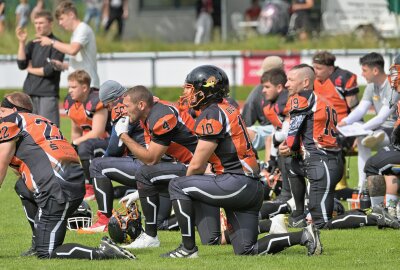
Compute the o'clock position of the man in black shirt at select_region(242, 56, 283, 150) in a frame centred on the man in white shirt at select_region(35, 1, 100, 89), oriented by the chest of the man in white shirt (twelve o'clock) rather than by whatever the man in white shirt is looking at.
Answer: The man in black shirt is roughly at 7 o'clock from the man in white shirt.

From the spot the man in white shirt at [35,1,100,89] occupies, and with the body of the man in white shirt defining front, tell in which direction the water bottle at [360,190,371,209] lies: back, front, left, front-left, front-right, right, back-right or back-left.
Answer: back-left

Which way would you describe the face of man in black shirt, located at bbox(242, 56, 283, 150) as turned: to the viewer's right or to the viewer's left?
to the viewer's left

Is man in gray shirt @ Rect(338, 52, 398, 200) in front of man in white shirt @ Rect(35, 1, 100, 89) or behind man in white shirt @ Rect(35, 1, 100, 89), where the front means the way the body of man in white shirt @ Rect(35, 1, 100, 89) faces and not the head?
behind

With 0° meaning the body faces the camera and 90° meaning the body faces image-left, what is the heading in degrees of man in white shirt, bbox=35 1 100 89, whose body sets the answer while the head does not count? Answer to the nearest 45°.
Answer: approximately 90°

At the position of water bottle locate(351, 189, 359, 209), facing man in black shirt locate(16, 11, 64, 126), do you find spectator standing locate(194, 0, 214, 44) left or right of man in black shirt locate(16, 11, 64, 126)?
right

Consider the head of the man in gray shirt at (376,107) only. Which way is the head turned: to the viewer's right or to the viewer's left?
to the viewer's left

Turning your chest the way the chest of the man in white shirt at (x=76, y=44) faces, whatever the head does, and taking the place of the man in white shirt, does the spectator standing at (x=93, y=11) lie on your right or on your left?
on your right
